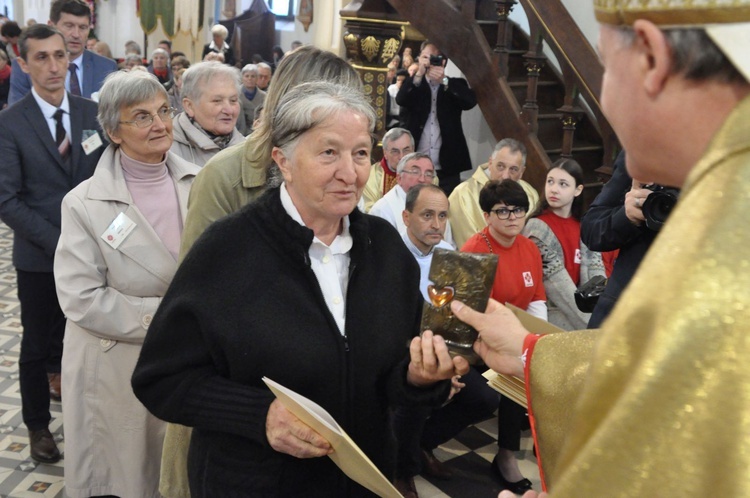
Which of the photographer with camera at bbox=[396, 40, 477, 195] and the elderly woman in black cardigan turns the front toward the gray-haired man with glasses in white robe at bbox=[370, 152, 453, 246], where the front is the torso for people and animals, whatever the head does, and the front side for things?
the photographer with camera

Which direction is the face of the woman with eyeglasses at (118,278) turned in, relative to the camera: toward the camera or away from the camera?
toward the camera

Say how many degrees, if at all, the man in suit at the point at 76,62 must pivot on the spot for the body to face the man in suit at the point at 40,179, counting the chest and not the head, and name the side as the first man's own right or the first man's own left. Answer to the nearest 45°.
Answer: approximately 45° to the first man's own right

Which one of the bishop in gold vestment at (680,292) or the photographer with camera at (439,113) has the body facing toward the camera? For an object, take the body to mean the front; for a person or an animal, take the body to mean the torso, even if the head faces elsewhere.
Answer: the photographer with camera

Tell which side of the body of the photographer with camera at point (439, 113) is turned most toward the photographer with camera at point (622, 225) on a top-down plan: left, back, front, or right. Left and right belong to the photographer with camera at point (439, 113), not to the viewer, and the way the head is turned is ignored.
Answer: front

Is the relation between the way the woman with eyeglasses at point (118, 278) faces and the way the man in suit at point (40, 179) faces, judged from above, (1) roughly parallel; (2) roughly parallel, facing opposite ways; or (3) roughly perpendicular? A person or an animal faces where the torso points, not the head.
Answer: roughly parallel

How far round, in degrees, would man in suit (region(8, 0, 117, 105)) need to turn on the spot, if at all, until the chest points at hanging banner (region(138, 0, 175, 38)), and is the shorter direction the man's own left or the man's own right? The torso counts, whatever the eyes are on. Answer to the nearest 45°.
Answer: approximately 135° to the man's own left

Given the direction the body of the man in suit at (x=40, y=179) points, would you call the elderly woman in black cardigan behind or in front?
in front

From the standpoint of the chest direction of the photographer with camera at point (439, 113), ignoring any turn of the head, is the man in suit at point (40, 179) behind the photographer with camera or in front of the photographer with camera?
in front

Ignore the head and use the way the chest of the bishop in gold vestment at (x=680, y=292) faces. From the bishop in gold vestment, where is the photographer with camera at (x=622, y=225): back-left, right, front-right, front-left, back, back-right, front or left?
front-right

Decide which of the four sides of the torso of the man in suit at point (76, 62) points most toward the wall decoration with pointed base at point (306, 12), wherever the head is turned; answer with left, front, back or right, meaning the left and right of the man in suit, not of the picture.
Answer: left

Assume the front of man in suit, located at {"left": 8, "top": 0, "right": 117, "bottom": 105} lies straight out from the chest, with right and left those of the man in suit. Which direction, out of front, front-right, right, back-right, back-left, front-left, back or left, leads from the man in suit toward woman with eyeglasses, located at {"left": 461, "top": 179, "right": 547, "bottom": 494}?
front

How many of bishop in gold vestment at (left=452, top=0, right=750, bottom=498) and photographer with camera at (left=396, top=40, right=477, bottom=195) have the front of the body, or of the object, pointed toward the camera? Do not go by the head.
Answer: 1

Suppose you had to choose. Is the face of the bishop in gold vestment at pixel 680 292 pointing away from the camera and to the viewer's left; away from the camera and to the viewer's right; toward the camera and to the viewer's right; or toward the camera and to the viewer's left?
away from the camera and to the viewer's left

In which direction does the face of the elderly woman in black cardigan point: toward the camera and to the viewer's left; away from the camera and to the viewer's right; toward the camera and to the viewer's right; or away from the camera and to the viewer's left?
toward the camera and to the viewer's right

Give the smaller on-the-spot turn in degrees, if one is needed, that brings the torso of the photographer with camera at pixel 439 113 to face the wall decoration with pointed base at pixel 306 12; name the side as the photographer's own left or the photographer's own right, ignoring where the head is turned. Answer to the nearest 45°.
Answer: approximately 180°
